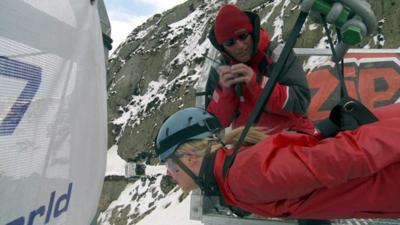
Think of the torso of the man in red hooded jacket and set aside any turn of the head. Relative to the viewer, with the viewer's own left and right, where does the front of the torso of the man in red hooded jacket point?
facing the viewer and to the left of the viewer
